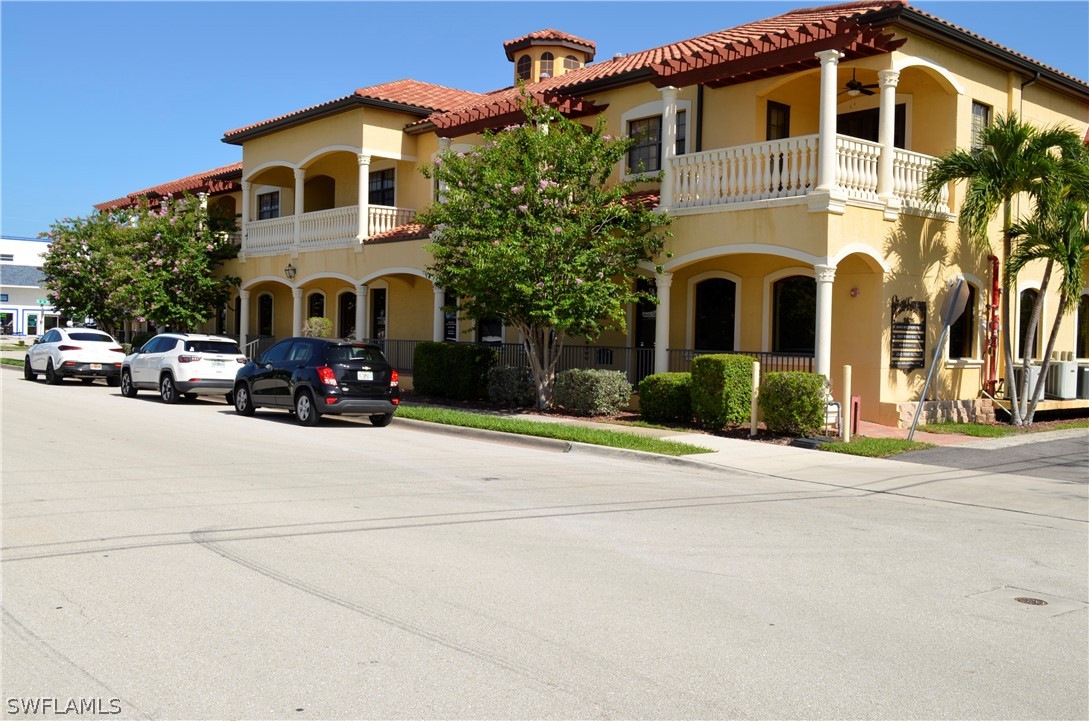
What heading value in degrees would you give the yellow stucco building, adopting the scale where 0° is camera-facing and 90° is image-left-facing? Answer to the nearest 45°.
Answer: approximately 45°

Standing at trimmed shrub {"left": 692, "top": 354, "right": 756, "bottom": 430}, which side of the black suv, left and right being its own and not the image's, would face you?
back

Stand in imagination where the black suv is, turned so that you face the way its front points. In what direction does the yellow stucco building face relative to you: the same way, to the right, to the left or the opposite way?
to the left

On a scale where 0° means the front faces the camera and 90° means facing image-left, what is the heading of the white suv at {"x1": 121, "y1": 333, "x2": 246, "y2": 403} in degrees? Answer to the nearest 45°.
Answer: approximately 135°

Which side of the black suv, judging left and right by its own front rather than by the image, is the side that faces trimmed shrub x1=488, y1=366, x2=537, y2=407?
right

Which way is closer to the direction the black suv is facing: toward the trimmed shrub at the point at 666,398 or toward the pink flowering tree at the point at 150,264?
the pink flowering tree

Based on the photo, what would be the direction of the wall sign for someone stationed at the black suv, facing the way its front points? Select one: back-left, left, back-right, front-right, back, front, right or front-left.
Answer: back-right

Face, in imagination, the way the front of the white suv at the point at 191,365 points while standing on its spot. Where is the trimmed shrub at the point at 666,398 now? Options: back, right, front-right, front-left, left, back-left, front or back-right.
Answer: back

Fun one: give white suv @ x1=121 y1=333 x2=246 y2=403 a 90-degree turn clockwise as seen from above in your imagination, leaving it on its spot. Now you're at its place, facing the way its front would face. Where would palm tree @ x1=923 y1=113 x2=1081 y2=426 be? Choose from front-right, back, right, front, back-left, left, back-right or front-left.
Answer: right

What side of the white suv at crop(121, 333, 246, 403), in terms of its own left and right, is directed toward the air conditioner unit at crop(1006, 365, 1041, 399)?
back

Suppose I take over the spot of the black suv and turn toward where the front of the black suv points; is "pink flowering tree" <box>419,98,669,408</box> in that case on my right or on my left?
on my right
